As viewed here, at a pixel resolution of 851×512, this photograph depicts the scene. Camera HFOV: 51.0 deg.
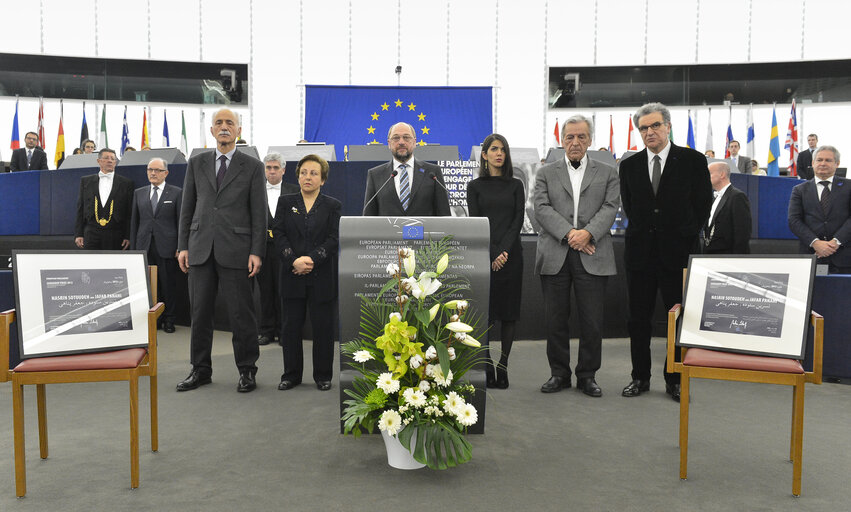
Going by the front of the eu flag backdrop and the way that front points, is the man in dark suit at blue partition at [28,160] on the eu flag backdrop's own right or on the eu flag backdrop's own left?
on the eu flag backdrop's own right

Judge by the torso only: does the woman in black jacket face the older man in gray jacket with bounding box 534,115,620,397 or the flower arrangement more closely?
the flower arrangement

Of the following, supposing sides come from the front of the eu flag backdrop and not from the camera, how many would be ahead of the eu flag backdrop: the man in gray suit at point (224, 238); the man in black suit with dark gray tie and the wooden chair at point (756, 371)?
3

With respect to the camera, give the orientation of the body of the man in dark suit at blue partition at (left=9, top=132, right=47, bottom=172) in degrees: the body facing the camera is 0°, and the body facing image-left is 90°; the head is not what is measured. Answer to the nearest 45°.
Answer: approximately 0°

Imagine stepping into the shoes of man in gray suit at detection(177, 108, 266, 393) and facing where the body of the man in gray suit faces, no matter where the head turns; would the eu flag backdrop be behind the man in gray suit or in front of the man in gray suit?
behind

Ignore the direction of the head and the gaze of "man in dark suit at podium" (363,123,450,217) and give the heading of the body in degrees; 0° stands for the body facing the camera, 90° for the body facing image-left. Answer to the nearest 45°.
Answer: approximately 0°

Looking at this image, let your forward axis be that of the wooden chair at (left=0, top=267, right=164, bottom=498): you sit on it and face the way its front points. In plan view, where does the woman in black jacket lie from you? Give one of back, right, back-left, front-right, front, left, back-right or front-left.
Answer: back-left

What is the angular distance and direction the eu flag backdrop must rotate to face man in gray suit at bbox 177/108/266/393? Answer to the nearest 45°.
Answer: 0° — it already faces them

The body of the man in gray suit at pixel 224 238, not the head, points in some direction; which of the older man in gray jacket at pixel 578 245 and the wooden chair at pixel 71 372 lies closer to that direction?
the wooden chair
